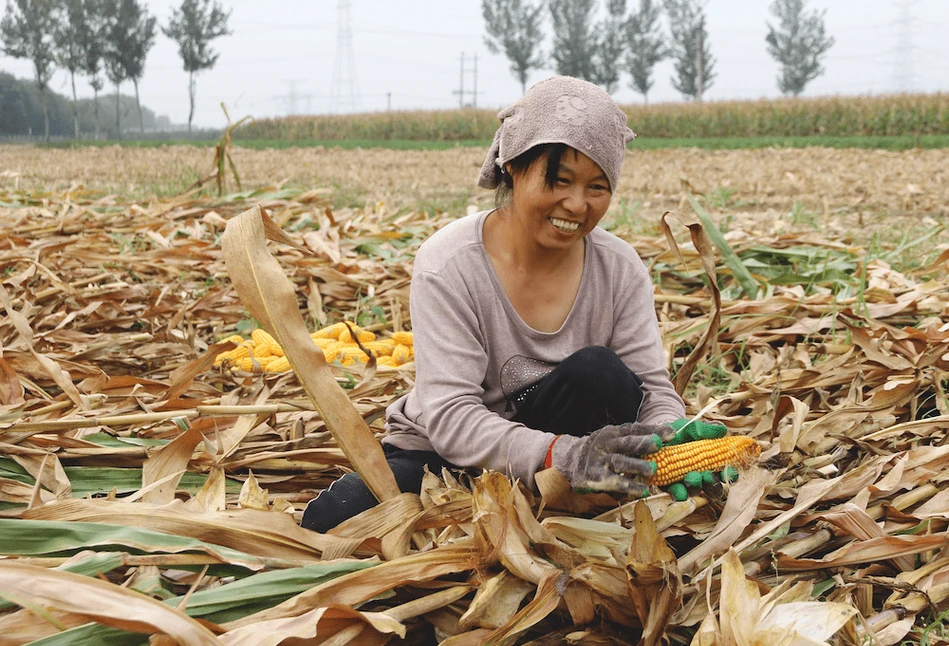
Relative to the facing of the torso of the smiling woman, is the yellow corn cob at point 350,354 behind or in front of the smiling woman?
behind

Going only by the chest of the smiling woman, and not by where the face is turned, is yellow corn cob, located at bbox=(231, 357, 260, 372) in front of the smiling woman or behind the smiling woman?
behind

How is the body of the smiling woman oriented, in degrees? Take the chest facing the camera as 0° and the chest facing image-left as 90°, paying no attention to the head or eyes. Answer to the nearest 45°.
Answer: approximately 315°

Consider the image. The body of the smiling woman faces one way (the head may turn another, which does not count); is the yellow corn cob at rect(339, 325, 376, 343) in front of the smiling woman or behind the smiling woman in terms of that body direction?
behind

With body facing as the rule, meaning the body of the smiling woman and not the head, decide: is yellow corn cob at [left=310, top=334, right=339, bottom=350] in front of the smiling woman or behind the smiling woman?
behind

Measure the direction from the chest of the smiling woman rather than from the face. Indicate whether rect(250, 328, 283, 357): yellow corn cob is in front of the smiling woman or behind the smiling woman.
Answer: behind
